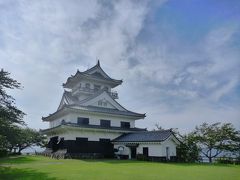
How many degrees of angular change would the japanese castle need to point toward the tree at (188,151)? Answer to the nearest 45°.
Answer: approximately 90° to its left

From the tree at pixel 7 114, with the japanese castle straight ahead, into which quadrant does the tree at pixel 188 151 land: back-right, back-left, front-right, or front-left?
front-right

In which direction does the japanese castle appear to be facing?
toward the camera

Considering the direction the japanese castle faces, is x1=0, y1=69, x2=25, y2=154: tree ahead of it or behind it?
ahead

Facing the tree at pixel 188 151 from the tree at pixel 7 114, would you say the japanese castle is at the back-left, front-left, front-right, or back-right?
front-left

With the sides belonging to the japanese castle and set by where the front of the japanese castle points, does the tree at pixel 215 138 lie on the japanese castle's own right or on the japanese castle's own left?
on the japanese castle's own left
